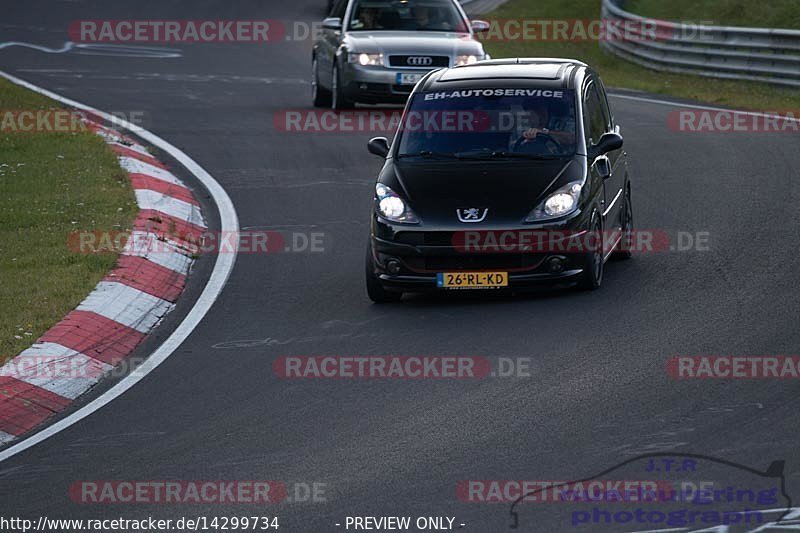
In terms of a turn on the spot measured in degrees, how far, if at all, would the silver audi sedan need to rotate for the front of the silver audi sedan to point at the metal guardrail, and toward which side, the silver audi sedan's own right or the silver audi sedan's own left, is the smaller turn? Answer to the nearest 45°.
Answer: approximately 135° to the silver audi sedan's own left

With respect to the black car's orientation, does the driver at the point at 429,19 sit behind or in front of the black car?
behind

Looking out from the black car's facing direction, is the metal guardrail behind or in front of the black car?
behind

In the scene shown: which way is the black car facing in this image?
toward the camera

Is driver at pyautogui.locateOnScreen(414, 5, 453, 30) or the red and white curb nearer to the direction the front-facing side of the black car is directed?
the red and white curb

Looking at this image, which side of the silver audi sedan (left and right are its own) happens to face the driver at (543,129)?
front

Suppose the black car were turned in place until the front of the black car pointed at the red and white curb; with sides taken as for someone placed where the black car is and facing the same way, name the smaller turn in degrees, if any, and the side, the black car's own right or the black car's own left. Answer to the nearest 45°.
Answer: approximately 90° to the black car's own right

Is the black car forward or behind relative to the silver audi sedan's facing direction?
forward

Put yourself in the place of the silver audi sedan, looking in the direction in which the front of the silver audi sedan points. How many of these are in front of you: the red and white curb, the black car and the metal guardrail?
2

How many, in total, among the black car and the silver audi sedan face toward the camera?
2

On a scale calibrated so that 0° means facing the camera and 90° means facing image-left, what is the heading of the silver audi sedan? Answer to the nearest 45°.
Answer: approximately 0°

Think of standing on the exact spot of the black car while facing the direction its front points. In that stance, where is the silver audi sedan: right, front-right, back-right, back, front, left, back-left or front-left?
back
